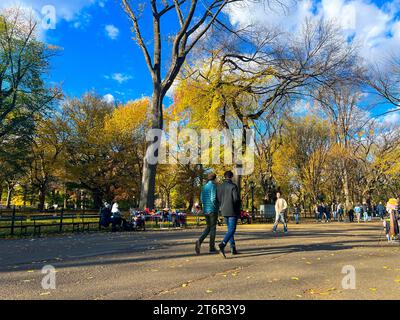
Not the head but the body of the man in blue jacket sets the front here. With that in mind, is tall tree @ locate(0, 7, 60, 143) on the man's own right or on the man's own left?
on the man's own left

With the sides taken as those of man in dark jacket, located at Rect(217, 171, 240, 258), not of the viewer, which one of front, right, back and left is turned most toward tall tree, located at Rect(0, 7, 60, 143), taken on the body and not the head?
left

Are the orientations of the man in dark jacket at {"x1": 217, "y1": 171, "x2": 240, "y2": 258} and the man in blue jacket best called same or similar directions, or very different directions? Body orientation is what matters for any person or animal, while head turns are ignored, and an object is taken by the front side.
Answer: same or similar directions

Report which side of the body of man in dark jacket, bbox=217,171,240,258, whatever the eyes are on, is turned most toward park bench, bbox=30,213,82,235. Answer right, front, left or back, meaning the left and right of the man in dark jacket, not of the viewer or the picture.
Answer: left

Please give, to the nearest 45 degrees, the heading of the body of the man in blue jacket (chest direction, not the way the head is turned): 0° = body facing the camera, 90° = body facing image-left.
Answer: approximately 225°
